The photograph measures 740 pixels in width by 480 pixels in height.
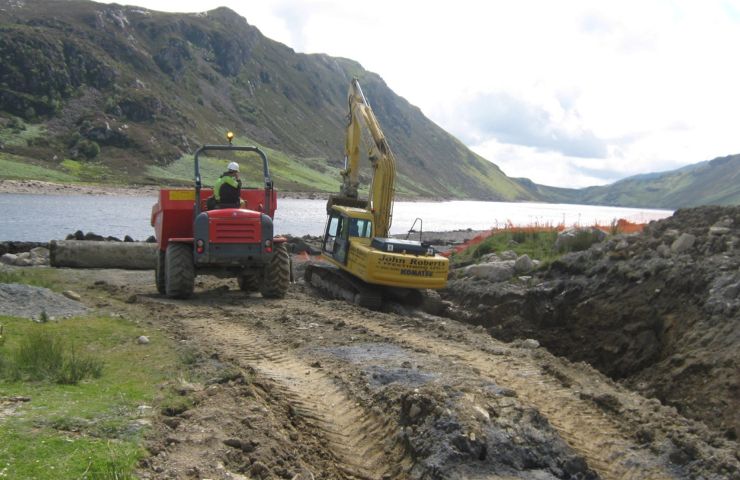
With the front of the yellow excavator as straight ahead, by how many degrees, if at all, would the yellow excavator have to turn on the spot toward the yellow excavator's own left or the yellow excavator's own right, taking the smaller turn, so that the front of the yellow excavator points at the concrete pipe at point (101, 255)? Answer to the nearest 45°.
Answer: approximately 45° to the yellow excavator's own left

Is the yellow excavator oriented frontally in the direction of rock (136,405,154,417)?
no

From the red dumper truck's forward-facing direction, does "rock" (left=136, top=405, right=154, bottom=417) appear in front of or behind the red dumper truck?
behind

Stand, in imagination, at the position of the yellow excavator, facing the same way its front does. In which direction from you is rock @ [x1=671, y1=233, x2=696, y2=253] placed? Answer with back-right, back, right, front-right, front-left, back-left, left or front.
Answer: back-right

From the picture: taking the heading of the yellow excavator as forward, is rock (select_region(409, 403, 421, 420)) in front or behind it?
behind

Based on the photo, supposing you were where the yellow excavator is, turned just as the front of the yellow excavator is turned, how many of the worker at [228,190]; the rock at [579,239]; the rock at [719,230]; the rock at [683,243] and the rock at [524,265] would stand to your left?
1

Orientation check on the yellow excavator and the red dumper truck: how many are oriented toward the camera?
0

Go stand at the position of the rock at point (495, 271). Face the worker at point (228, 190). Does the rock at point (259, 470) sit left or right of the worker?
left

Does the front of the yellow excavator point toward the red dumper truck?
no

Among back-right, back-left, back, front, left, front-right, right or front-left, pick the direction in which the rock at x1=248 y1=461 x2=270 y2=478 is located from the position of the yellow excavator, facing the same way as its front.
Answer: back-left

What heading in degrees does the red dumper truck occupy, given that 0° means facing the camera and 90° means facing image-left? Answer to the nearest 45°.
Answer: approximately 180°

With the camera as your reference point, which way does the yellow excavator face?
facing away from the viewer and to the left of the viewer

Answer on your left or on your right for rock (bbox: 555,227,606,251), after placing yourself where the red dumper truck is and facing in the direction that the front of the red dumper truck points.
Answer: on your right

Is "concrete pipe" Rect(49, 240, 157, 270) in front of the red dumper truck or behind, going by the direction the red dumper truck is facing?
in front

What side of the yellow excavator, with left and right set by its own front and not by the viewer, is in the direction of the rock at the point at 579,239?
right

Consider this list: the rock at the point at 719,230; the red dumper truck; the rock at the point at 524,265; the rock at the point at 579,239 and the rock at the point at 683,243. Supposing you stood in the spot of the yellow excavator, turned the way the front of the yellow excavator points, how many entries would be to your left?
1

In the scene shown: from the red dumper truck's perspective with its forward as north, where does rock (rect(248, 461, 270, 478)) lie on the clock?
The rock is roughly at 6 o'clock from the red dumper truck.
